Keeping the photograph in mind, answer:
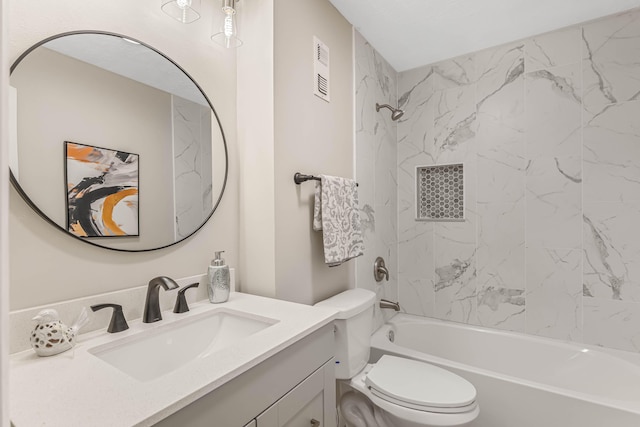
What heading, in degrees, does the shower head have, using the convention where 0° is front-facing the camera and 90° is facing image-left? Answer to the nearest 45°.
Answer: approximately 315°

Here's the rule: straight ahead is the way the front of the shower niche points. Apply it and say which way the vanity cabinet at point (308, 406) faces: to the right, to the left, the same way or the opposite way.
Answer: to the left

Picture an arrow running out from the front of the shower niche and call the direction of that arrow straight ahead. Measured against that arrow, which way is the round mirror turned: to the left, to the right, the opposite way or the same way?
to the left

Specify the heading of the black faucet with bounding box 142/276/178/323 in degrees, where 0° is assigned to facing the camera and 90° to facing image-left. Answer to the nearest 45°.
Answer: approximately 315°

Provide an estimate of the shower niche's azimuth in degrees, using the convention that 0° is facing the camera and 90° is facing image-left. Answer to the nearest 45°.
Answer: approximately 0°

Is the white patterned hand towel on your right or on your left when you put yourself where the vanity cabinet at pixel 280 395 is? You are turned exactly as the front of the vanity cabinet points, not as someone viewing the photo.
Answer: on your left
